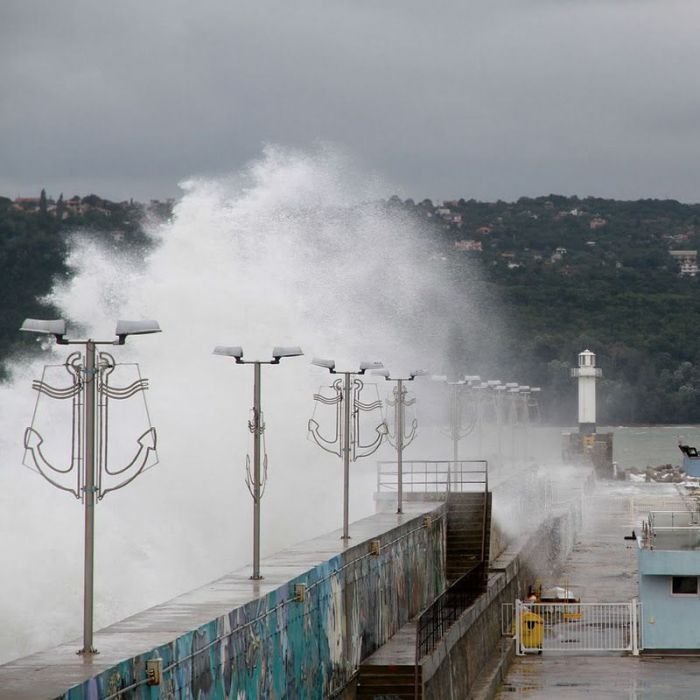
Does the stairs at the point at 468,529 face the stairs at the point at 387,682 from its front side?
yes

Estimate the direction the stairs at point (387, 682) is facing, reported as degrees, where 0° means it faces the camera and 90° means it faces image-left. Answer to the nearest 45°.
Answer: approximately 0°

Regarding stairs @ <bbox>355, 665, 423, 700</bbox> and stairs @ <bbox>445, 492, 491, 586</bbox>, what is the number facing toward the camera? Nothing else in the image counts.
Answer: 2

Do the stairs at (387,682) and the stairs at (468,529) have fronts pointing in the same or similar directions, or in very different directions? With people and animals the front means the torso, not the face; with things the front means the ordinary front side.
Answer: same or similar directions

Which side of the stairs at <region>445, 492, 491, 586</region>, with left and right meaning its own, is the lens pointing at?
front

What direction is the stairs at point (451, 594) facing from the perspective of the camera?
toward the camera

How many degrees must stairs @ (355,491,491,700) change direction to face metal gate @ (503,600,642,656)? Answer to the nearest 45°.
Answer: approximately 135° to its left
